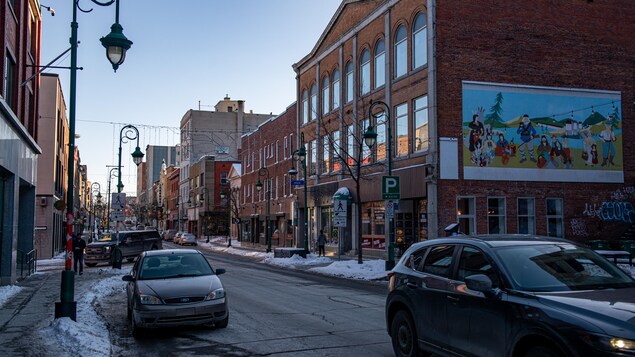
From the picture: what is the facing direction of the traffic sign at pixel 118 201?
toward the camera

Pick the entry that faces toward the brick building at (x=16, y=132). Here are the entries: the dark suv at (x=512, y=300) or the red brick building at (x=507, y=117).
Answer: the red brick building

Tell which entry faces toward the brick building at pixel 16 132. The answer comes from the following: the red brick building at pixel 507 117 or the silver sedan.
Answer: the red brick building

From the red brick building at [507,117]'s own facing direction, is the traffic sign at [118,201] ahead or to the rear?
ahead

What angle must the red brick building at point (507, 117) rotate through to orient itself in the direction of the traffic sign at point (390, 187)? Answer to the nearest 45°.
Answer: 0° — it already faces it

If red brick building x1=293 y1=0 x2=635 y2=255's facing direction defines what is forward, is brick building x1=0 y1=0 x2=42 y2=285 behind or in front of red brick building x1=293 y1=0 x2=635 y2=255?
in front

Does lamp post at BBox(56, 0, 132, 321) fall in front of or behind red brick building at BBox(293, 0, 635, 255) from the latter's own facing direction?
in front

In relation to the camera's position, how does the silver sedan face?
facing the viewer

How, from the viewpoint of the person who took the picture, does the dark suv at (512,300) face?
facing the viewer and to the right of the viewer

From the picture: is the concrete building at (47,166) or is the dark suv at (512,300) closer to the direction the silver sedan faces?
the dark suv

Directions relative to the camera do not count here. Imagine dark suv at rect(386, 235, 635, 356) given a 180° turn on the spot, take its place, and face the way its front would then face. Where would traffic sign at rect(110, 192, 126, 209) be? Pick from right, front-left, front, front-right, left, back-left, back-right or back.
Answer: front

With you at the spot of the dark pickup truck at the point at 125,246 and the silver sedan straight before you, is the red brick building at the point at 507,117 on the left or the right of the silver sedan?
left

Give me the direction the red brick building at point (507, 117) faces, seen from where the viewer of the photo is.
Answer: facing the viewer and to the left of the viewer

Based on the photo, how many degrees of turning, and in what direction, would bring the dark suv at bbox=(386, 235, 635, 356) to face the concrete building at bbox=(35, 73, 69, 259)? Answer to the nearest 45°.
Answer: approximately 180°
